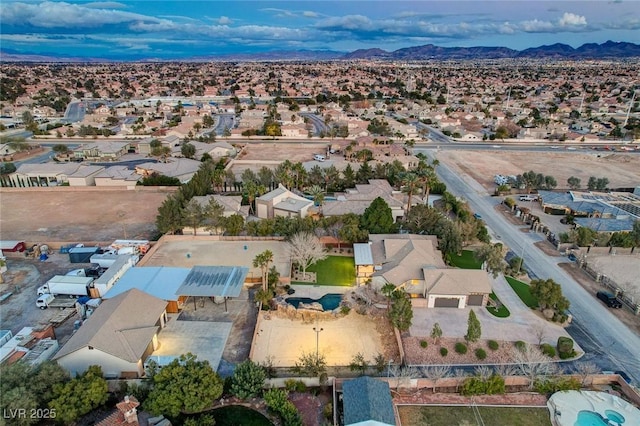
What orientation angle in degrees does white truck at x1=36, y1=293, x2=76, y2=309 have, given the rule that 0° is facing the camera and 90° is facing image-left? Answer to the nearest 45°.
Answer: approximately 90°

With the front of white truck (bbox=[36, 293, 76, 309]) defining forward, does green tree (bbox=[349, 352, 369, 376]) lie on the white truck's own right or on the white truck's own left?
on the white truck's own left

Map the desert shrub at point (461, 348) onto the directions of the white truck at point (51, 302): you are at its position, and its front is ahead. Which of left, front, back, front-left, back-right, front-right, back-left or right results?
back-left

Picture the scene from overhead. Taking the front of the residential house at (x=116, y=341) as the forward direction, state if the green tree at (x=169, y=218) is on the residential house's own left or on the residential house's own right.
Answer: on the residential house's own left

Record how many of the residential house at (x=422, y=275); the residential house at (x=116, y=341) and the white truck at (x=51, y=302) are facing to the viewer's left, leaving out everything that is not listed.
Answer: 1

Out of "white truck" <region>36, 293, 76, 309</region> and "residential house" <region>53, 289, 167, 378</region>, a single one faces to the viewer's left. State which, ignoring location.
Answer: the white truck

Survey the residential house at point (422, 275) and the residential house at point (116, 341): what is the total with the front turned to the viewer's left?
0

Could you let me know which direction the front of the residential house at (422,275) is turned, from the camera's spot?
facing the viewer

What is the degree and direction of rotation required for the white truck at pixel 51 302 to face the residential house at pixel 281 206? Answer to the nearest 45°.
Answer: approximately 180°

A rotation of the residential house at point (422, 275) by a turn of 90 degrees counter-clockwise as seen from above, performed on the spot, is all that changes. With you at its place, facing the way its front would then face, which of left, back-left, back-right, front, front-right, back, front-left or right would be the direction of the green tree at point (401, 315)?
right

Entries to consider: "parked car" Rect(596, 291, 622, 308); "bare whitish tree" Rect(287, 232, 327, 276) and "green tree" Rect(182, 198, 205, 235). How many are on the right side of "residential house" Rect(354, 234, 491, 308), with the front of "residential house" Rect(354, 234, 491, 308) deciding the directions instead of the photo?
2
